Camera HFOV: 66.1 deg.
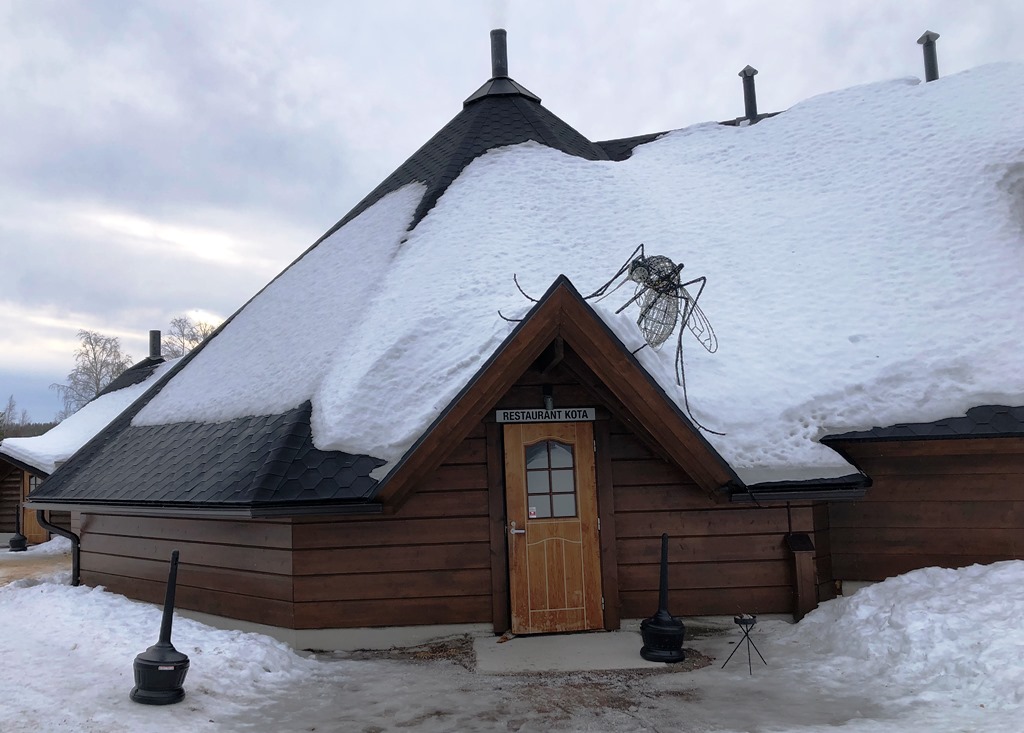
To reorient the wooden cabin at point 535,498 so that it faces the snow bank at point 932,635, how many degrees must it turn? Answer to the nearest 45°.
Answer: approximately 90° to its left

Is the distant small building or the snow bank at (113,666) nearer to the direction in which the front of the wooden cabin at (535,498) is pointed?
the snow bank

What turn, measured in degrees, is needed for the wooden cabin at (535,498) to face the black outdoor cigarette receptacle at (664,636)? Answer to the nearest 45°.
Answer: approximately 45° to its left

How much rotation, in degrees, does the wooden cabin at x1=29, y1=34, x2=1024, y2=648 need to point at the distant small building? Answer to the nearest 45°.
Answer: approximately 135° to its right

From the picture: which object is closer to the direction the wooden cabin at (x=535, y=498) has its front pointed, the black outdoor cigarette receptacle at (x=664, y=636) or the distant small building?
the black outdoor cigarette receptacle

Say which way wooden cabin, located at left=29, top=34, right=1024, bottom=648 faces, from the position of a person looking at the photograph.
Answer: facing the viewer
